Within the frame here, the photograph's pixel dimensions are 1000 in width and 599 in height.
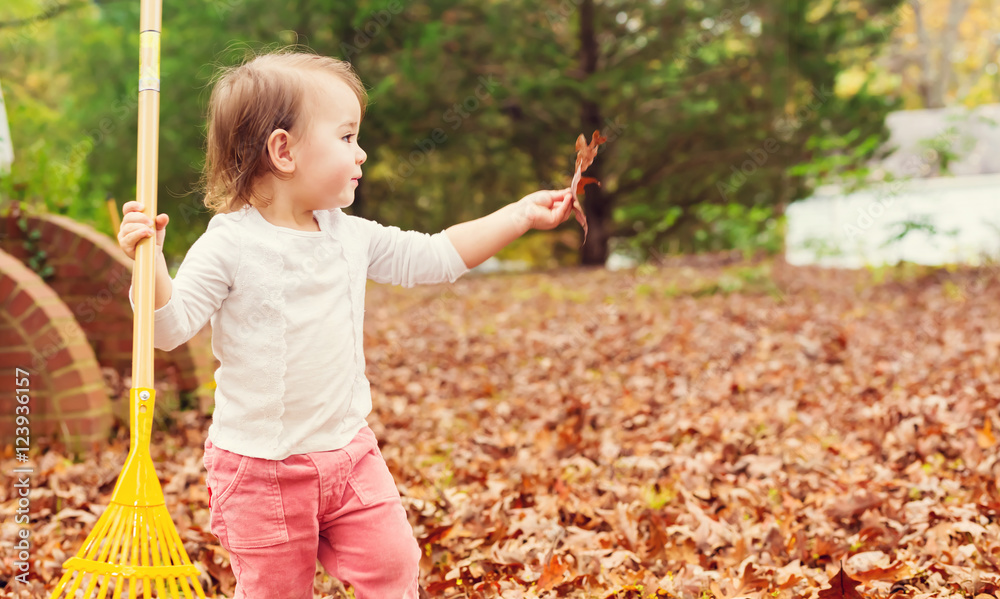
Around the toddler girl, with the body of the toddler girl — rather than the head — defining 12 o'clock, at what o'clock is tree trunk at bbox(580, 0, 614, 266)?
The tree trunk is roughly at 8 o'clock from the toddler girl.

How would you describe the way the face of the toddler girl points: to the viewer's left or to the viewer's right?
to the viewer's right

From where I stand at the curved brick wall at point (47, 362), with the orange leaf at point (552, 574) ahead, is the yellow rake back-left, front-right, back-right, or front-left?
front-right

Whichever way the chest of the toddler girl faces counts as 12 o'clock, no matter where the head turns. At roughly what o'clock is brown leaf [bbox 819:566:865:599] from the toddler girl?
The brown leaf is roughly at 10 o'clock from the toddler girl.

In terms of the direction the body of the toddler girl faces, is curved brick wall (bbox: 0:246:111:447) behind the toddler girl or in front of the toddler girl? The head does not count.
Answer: behind

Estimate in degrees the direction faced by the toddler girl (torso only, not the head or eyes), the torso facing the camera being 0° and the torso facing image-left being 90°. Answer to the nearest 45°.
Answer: approximately 315°
